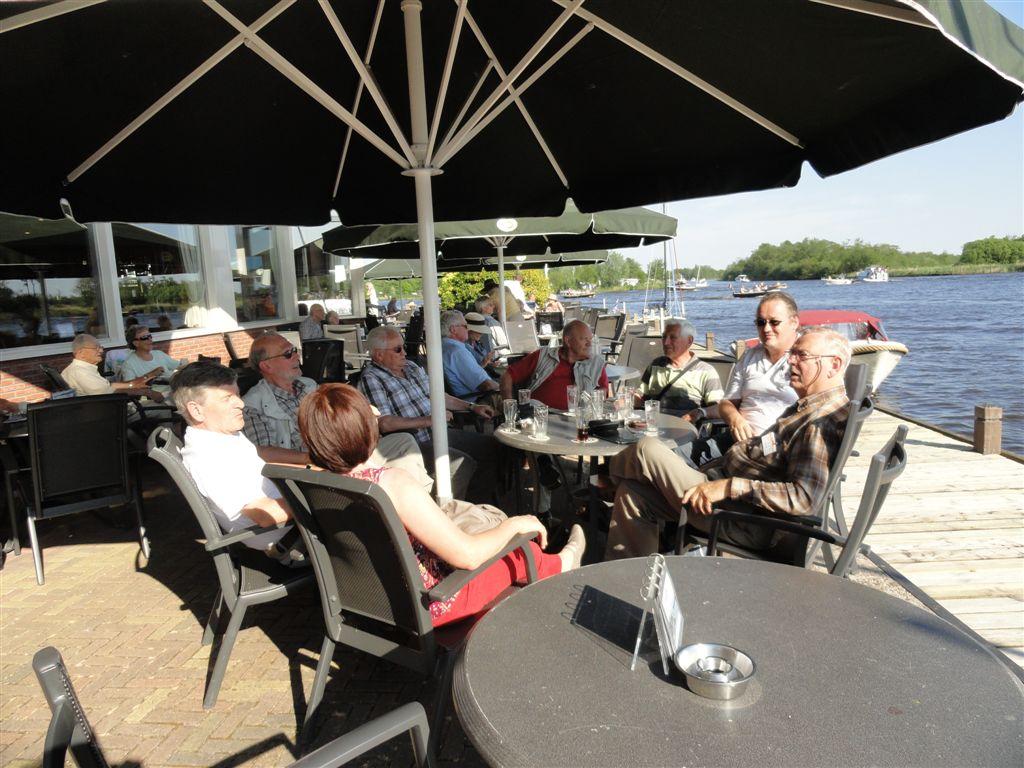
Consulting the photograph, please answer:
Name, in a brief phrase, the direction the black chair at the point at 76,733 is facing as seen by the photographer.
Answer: facing away from the viewer and to the right of the viewer

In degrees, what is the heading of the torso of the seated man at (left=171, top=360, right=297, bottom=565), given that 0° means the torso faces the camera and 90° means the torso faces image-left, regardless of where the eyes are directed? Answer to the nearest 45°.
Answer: approximately 270°

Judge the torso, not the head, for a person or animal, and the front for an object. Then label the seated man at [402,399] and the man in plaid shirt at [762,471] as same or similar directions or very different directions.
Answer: very different directions

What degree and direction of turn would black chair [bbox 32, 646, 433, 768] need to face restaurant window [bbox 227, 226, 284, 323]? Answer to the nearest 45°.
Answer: approximately 45° to its left

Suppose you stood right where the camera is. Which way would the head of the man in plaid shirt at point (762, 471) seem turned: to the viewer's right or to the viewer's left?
to the viewer's left

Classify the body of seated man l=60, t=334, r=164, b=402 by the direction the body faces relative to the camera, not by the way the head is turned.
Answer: to the viewer's right

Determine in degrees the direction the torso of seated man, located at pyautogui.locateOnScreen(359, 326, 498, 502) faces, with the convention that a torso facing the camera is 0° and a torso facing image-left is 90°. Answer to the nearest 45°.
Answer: approximately 315°

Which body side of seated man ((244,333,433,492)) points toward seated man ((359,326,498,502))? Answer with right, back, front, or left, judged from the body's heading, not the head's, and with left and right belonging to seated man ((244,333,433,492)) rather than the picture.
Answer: left

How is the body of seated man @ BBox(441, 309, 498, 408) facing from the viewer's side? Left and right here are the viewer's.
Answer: facing to the right of the viewer

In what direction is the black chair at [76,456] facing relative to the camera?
away from the camera

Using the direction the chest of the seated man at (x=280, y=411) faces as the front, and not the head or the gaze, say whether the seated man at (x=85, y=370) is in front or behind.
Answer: behind
